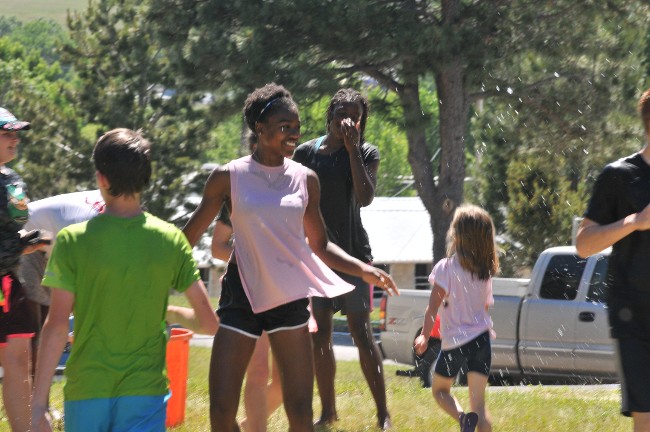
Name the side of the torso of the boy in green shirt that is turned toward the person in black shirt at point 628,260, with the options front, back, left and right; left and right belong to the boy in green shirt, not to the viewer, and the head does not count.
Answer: right

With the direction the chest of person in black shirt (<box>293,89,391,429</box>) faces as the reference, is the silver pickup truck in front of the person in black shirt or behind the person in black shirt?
behind

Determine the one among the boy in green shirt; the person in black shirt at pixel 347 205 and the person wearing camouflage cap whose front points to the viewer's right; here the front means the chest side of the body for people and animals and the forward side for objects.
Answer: the person wearing camouflage cap

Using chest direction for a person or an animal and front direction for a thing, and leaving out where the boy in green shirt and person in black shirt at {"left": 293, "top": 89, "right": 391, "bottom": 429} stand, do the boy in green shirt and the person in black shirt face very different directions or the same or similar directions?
very different directions

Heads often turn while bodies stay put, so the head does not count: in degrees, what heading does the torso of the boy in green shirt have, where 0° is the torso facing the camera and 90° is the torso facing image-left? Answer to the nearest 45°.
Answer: approximately 180°

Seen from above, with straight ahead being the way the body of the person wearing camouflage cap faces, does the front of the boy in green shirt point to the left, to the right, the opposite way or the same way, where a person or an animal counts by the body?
to the left

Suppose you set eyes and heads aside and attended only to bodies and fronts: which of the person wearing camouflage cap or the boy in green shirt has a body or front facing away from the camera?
the boy in green shirt

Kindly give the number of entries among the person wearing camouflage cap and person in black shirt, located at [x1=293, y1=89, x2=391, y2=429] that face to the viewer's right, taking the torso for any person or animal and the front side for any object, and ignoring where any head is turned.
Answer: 1

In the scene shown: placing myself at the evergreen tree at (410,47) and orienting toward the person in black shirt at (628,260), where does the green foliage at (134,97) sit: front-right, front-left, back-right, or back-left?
back-right

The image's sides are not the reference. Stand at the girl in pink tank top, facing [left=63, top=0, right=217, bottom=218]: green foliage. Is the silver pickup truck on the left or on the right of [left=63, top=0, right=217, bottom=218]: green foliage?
right

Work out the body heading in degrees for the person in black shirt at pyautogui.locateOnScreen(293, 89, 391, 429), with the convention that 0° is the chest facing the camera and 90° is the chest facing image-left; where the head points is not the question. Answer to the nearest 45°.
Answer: approximately 0°

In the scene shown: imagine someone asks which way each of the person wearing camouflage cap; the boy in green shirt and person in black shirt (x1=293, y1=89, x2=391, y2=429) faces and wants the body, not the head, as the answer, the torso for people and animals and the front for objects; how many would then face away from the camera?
1

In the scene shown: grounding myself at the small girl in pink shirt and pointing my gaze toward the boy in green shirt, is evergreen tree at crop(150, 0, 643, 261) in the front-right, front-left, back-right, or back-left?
back-right

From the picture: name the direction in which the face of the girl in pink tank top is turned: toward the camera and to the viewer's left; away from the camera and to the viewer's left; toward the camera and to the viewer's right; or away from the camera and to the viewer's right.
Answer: toward the camera and to the viewer's right

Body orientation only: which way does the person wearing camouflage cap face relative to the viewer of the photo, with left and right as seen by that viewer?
facing to the right of the viewer

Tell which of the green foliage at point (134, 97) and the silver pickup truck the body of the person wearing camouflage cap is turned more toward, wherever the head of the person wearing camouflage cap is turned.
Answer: the silver pickup truck

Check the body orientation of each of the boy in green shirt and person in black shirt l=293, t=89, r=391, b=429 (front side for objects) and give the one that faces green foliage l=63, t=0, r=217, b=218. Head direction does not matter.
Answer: the boy in green shirt
